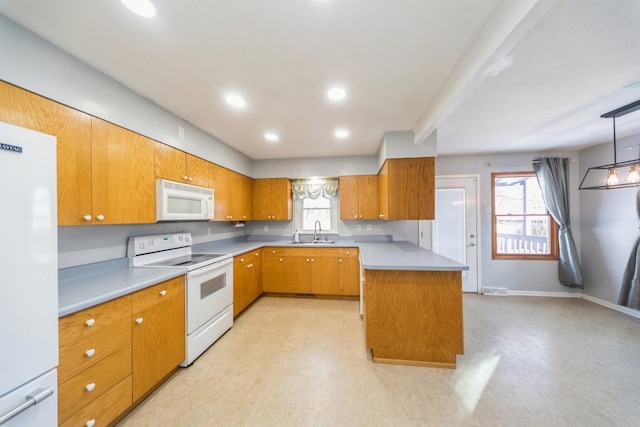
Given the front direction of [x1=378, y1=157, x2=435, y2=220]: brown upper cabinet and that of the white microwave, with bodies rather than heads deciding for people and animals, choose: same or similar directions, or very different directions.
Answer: very different directions

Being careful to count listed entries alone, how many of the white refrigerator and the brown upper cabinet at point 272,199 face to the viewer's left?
0

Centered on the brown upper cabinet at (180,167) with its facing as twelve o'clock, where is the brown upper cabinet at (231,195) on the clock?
the brown upper cabinet at (231,195) is roughly at 9 o'clock from the brown upper cabinet at (180,167).

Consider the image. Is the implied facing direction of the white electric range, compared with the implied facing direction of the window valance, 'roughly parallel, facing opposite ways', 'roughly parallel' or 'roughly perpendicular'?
roughly perpendicular

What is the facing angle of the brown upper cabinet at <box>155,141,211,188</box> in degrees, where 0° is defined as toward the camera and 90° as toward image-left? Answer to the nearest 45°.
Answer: approximately 315°

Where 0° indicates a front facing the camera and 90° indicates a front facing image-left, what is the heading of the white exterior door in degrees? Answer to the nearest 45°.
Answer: approximately 0°

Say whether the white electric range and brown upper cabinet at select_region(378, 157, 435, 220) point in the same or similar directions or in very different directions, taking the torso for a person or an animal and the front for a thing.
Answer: very different directions

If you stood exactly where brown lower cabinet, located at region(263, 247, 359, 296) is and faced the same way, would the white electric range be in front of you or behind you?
in front
